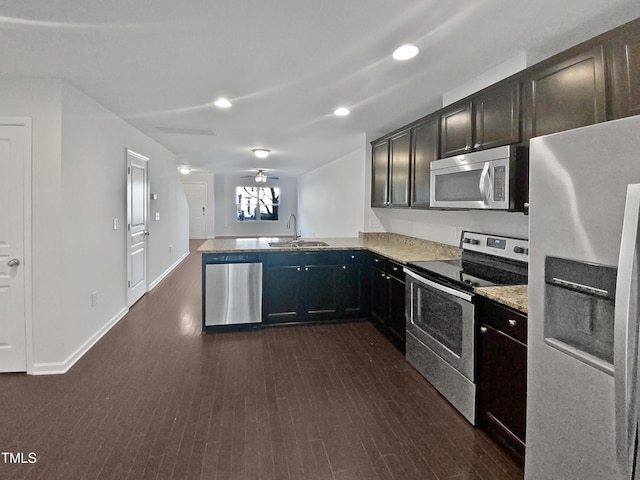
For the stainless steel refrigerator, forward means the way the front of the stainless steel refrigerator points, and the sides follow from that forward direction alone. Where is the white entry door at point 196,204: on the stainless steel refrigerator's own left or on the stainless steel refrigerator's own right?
on the stainless steel refrigerator's own right

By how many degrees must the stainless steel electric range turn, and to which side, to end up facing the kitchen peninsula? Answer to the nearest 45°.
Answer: approximately 90° to its right

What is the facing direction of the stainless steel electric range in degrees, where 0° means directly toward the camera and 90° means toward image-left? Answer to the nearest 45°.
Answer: approximately 45°

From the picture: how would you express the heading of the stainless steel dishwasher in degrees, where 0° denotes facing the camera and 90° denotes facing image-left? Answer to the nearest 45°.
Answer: approximately 0°

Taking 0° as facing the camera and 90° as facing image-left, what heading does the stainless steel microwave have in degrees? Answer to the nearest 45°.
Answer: approximately 45°
